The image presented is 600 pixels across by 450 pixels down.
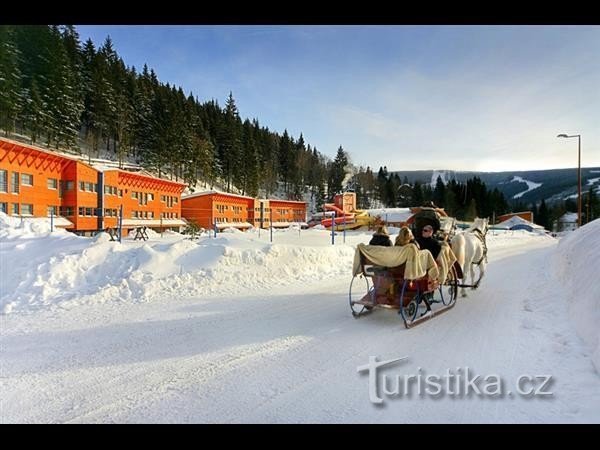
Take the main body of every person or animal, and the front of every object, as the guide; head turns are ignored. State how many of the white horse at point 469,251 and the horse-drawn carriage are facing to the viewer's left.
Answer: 0

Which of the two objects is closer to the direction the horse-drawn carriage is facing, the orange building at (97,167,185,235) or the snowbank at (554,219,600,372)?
the snowbank

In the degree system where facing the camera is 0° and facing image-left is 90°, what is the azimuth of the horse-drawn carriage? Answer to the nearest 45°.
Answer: approximately 225°

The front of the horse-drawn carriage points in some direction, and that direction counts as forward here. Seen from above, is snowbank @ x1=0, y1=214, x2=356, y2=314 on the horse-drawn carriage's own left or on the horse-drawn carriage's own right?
on the horse-drawn carriage's own left

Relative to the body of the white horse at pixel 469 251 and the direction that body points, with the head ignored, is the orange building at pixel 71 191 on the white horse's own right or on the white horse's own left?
on the white horse's own left

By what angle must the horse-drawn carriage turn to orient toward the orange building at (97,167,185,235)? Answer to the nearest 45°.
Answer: approximately 90° to its left

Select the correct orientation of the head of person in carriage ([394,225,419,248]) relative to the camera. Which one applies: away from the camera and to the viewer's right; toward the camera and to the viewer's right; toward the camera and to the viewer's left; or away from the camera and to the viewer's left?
away from the camera and to the viewer's right

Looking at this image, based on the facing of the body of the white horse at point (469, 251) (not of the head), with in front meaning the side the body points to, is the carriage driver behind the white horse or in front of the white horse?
behind

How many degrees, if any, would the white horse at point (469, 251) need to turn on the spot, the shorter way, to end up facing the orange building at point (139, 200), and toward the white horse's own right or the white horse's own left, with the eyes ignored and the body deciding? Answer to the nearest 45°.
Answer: approximately 90° to the white horse's own left

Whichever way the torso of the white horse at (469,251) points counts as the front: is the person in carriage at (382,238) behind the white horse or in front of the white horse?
behind

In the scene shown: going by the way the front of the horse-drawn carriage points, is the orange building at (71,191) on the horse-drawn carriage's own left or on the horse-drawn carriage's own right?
on the horse-drawn carriage's own left

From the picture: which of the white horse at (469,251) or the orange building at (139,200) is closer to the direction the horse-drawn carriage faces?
the white horse

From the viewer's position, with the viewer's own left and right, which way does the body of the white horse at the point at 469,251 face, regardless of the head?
facing away from the viewer and to the right of the viewer
